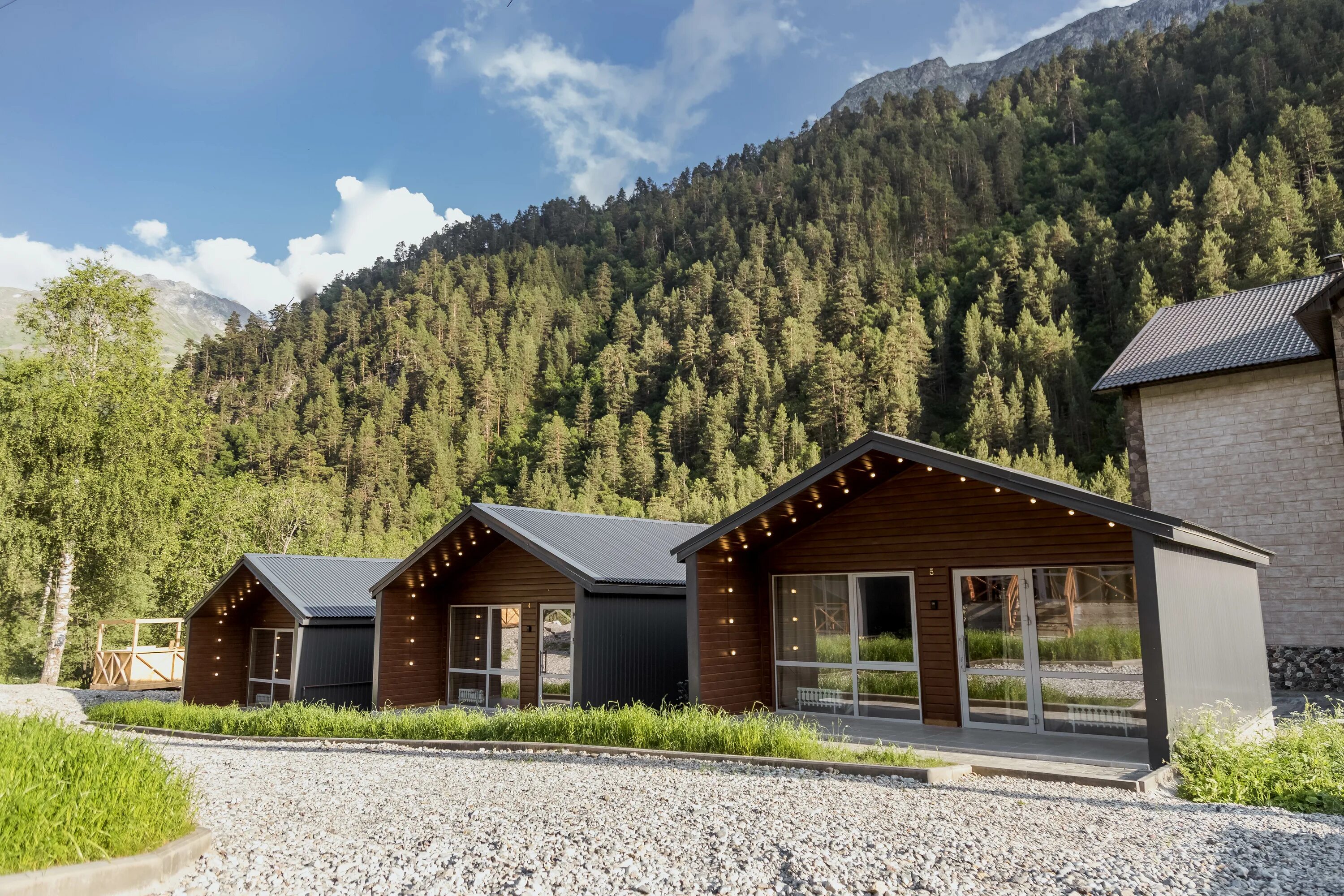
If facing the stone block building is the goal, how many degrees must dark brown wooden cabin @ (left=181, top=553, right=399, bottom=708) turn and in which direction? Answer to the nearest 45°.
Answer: approximately 90° to its left

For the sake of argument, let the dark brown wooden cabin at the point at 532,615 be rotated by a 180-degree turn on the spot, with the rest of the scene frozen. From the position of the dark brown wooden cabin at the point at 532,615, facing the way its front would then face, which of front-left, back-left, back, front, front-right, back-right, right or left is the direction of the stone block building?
front-right

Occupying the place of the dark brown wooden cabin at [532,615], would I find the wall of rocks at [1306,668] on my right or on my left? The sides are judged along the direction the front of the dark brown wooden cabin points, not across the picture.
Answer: on my left

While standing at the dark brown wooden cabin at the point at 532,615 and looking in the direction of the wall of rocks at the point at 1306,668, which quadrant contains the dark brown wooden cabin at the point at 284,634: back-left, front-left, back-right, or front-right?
back-left

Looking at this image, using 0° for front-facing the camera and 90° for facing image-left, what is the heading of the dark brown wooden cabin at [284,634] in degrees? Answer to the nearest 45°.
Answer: approximately 45°

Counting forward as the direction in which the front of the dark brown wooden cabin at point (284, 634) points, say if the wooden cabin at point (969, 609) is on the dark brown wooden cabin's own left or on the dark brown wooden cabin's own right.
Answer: on the dark brown wooden cabin's own left

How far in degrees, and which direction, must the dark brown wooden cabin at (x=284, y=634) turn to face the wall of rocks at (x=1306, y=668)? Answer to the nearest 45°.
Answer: approximately 90° to its left

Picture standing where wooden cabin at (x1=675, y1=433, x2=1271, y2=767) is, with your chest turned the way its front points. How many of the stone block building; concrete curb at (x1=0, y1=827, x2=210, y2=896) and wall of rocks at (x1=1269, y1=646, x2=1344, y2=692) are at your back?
2

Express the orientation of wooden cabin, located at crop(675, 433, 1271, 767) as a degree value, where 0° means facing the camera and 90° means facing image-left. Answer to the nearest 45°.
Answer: approximately 45°

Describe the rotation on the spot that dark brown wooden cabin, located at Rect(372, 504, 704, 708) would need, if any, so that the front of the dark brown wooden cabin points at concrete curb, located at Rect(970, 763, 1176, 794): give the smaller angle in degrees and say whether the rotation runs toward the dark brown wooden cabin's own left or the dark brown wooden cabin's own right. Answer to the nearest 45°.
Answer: approximately 90° to the dark brown wooden cabin's own left

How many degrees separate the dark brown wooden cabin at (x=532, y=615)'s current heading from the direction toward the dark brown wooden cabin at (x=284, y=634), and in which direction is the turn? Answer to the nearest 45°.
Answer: approximately 90° to its right

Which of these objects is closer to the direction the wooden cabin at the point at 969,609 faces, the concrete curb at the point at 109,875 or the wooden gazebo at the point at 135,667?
the concrete curb
